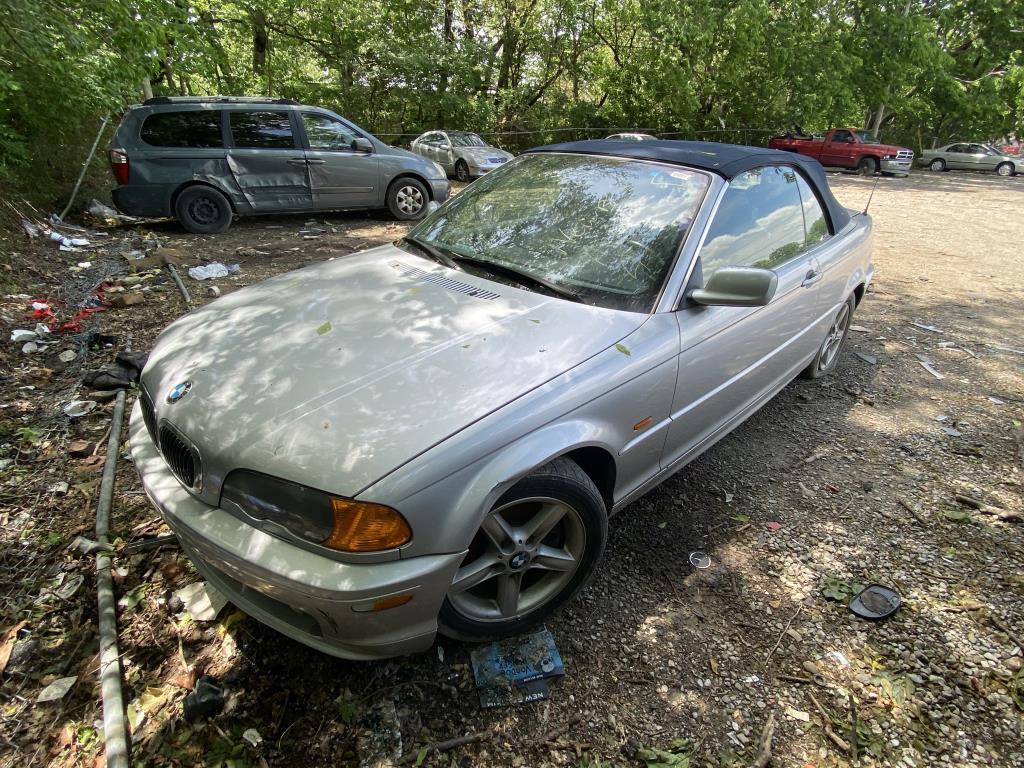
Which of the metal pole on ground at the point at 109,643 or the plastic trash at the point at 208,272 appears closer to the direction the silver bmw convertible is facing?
the metal pole on ground

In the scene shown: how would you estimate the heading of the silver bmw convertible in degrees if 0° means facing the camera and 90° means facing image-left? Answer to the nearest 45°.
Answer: approximately 45°

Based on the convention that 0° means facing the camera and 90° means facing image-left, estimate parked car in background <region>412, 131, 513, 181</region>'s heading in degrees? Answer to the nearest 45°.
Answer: approximately 315°

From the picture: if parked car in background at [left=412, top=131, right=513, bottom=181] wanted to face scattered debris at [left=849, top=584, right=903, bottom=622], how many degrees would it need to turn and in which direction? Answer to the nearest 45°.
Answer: approximately 45° to its right

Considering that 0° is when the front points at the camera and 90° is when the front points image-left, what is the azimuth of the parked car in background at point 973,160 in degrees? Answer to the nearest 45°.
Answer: approximately 270°

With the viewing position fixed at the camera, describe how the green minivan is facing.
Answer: facing to the right of the viewer

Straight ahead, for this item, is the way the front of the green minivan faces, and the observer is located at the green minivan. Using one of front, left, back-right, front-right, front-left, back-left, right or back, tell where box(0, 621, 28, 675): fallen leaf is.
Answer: right

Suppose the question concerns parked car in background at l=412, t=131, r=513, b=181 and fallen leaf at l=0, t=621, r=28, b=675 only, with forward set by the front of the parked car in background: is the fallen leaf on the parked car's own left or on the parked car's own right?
on the parked car's own right

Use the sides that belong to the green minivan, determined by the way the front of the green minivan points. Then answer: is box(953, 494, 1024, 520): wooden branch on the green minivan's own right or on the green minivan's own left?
on the green minivan's own right

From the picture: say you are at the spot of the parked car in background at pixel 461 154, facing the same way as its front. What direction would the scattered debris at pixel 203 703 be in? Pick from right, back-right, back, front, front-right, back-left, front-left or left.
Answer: front-right

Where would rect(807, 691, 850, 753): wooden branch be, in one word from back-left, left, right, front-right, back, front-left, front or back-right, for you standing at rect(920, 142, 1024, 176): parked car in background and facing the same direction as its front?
right

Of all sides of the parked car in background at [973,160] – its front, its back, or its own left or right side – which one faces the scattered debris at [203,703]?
right

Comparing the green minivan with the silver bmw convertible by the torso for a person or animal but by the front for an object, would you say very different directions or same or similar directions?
very different directions

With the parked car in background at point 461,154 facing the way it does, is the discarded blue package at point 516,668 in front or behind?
in front

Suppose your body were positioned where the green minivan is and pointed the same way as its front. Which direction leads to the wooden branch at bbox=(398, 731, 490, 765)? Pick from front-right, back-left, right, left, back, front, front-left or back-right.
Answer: right

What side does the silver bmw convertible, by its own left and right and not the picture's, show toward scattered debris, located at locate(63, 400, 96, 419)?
right
